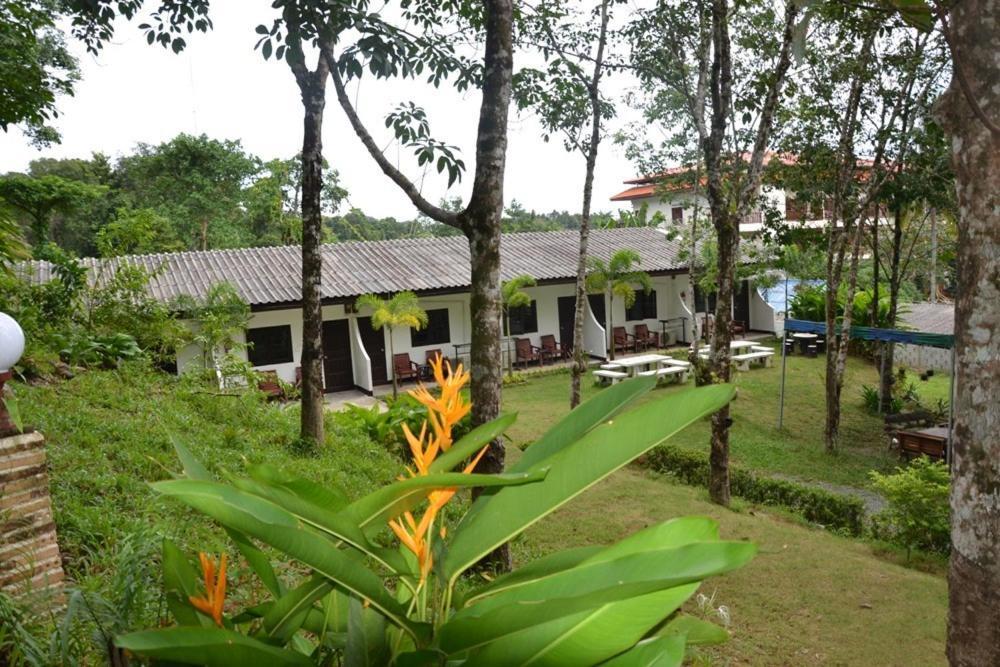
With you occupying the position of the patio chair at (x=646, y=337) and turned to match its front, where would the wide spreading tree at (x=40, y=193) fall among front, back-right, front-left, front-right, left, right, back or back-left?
right

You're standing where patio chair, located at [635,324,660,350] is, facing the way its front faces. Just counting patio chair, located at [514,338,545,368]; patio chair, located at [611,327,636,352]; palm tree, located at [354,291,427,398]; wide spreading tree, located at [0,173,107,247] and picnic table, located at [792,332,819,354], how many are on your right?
4

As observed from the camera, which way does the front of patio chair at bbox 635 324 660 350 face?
facing the viewer and to the right of the viewer

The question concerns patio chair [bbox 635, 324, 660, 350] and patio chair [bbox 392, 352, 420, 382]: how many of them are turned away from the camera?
0

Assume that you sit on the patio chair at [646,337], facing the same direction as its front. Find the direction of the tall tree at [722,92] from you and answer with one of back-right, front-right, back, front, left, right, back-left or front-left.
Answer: front-right

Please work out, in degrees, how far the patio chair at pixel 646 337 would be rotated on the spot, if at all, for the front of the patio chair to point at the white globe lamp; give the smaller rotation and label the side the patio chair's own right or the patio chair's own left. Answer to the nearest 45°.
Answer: approximately 45° to the patio chair's own right

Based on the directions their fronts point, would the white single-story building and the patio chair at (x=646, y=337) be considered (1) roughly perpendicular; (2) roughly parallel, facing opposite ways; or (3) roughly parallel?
roughly parallel

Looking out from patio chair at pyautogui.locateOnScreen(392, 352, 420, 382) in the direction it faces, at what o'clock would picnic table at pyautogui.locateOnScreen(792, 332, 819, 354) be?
The picnic table is roughly at 10 o'clock from the patio chair.

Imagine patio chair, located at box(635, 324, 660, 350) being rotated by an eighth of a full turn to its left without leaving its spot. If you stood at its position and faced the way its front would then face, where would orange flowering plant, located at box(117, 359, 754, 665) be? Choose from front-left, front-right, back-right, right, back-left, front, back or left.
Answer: right

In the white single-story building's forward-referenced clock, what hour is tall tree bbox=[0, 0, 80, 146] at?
The tall tree is roughly at 2 o'clock from the white single-story building.

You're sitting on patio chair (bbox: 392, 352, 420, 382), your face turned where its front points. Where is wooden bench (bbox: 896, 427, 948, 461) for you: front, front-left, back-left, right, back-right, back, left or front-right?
front

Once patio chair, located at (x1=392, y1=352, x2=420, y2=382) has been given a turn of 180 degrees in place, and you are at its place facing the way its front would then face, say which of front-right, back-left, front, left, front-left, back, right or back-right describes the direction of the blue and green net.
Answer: back

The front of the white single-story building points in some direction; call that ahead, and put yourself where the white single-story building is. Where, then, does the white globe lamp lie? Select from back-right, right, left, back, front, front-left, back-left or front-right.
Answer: front-right

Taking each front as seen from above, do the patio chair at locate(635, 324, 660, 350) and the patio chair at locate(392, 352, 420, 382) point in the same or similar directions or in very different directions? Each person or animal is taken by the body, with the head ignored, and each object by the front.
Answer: same or similar directions
